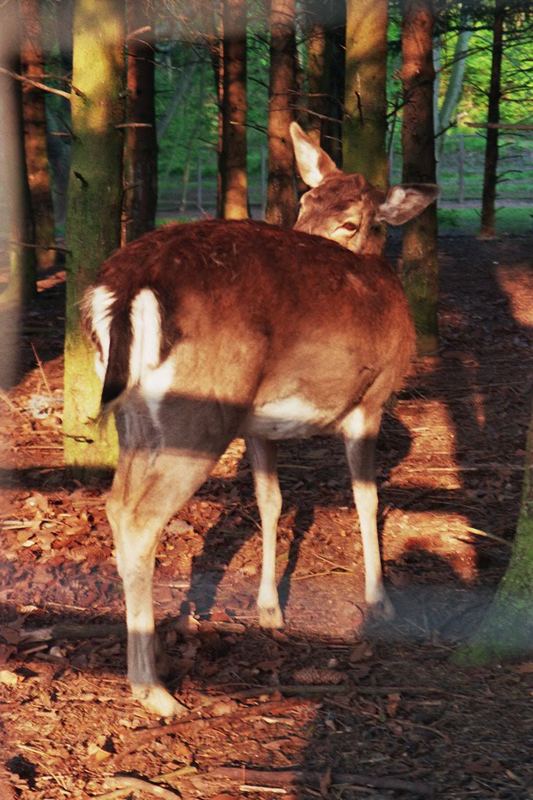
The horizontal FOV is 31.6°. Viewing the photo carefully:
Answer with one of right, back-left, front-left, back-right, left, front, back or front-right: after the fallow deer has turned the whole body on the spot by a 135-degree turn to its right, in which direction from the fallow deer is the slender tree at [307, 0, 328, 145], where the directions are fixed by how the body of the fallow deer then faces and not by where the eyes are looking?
back

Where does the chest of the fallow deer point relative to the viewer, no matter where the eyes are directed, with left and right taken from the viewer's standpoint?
facing away from the viewer and to the right of the viewer

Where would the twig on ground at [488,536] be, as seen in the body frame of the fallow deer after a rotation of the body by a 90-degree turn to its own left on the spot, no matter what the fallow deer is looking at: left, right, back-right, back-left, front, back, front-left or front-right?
right

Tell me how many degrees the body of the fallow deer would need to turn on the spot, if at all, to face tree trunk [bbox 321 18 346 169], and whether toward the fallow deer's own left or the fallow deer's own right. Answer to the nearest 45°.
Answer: approximately 45° to the fallow deer's own left

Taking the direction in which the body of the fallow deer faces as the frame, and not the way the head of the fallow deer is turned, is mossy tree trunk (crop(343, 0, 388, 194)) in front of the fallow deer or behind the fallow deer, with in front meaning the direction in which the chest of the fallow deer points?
in front

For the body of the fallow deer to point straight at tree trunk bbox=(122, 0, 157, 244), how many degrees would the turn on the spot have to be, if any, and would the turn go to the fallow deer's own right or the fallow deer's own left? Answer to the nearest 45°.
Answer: approximately 45° to the fallow deer's own left
